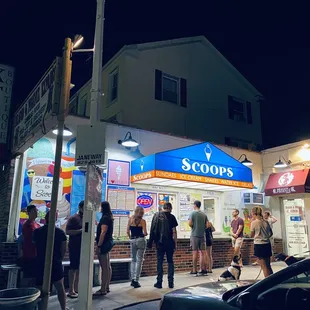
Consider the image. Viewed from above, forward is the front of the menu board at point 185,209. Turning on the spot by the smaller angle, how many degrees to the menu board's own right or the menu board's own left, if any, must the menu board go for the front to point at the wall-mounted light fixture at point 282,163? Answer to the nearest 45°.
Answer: approximately 135° to the menu board's own left

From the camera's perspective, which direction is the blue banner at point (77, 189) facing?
toward the camera

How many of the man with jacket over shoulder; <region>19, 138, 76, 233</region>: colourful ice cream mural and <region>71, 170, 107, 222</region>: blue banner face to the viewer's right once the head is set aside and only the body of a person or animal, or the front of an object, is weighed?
0

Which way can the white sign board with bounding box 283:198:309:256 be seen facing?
toward the camera

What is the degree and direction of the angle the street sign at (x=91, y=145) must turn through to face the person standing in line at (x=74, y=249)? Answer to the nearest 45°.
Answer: approximately 180°

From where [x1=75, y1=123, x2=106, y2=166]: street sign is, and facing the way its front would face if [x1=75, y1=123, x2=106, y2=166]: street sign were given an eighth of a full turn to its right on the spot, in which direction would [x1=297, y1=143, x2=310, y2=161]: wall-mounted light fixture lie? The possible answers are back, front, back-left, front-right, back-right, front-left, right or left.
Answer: back

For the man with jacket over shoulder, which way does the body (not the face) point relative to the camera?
away from the camera

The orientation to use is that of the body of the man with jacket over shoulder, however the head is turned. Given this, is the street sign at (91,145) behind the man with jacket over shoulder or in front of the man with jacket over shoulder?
behind

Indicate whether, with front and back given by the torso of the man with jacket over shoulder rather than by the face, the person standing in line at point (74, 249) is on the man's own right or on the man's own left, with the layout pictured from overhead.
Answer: on the man's own left

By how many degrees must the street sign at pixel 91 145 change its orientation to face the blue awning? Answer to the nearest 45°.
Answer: approximately 135° to its left

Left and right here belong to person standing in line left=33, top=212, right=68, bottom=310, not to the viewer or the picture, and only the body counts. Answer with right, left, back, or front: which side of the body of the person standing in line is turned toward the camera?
back

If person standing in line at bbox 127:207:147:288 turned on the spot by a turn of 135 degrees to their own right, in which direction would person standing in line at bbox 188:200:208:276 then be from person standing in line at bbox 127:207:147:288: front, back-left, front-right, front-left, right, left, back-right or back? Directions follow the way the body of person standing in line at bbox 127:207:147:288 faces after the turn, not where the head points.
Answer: left

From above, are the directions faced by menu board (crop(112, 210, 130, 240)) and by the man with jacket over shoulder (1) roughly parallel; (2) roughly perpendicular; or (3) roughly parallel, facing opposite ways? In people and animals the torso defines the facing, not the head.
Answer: roughly parallel, facing opposite ways

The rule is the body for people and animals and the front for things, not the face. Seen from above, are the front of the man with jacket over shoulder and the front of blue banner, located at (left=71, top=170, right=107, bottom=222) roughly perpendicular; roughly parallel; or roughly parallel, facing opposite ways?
roughly parallel, facing opposite ways

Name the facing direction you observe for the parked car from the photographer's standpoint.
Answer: facing to the left of the viewer
